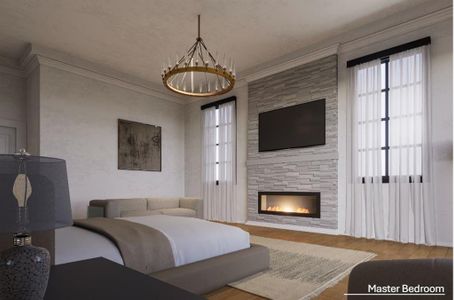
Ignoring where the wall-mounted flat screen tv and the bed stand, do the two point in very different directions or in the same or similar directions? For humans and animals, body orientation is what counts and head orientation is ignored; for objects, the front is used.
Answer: very different directions

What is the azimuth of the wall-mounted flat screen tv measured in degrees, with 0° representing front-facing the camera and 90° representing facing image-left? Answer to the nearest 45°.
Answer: approximately 45°

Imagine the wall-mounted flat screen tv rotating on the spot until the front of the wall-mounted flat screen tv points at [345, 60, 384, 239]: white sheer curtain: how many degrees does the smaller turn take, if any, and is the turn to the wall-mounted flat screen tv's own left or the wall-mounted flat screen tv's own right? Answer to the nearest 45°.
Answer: approximately 90° to the wall-mounted flat screen tv's own left

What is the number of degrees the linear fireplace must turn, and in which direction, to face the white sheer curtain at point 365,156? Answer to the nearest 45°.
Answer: approximately 90° to its left

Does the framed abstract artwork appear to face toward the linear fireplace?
yes

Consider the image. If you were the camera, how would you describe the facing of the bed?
facing away from the viewer and to the right of the viewer

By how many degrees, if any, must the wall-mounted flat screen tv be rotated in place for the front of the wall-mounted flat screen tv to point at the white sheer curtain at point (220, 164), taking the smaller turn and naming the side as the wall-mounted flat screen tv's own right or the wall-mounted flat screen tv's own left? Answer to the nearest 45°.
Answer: approximately 90° to the wall-mounted flat screen tv's own right

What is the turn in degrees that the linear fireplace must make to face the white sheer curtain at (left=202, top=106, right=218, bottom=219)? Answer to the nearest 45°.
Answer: approximately 90° to its right
